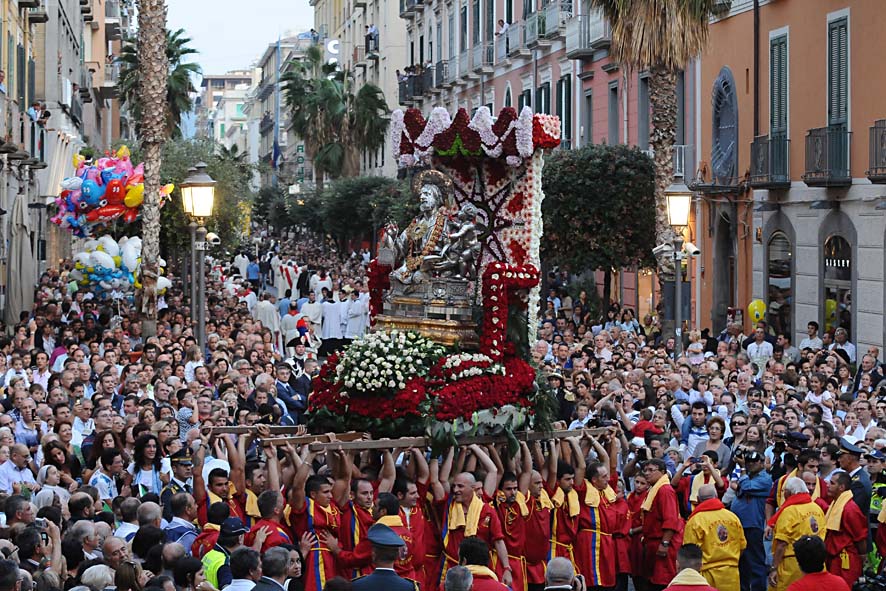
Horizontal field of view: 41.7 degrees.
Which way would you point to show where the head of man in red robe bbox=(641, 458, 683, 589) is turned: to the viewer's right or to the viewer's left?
to the viewer's left

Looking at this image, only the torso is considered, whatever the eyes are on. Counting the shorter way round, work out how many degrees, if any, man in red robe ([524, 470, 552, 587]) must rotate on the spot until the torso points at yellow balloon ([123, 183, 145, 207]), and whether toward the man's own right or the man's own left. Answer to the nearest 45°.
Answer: approximately 90° to the man's own right

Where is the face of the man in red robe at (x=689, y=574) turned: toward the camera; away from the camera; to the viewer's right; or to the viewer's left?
away from the camera

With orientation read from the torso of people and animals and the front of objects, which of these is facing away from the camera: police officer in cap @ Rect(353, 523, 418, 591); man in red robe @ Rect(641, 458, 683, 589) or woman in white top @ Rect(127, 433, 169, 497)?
the police officer in cap

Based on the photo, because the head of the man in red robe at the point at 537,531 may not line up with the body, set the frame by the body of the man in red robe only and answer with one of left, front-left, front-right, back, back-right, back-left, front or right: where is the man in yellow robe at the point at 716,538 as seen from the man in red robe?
back-left

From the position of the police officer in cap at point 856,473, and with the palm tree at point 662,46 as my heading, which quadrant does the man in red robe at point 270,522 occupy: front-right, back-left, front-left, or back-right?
back-left

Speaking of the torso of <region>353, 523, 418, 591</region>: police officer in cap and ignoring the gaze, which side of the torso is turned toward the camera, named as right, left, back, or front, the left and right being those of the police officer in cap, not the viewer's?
back

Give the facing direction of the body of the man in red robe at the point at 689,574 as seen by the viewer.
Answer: away from the camera
